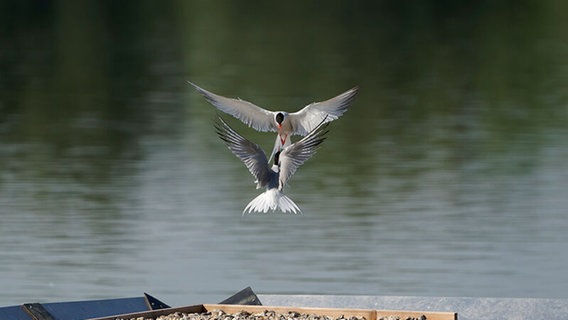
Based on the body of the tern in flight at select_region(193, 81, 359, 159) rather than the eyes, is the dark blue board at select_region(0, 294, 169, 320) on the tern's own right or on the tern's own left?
on the tern's own right

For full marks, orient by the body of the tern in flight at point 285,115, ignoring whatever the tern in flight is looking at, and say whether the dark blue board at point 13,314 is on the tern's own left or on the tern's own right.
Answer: on the tern's own right

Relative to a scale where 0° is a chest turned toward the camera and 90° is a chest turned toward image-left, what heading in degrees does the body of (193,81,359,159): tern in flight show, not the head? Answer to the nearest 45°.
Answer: approximately 0°
